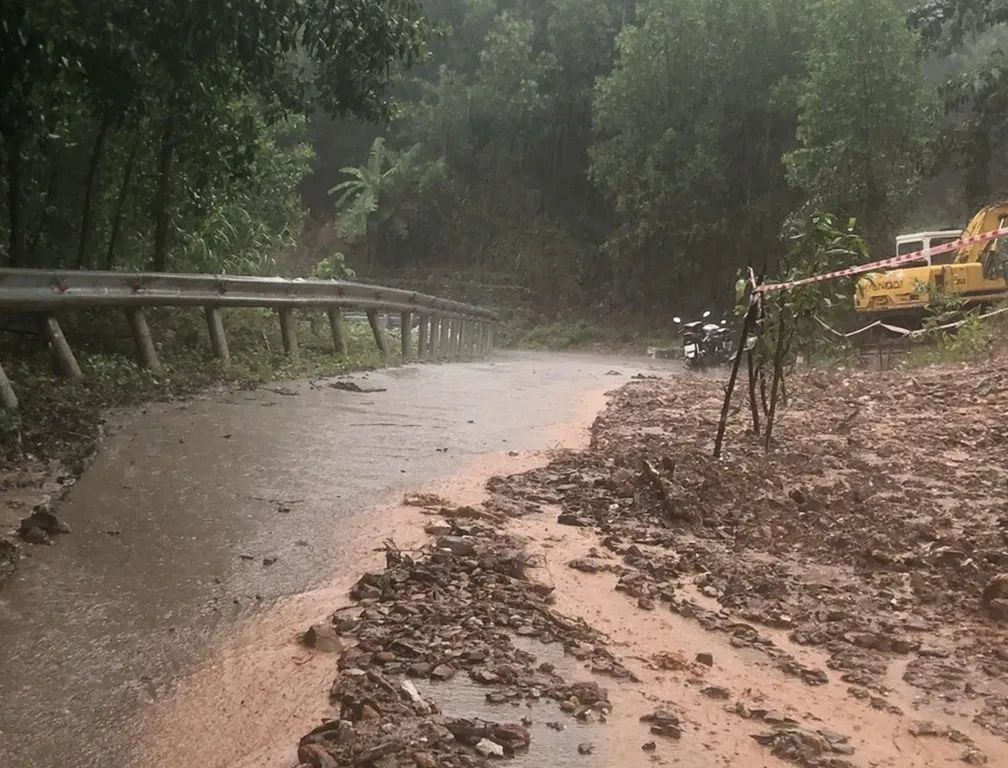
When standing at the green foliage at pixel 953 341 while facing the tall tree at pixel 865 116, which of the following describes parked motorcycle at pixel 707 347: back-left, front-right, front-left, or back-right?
front-left
